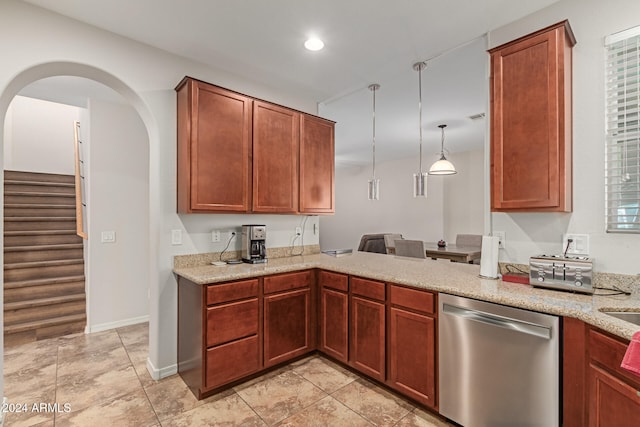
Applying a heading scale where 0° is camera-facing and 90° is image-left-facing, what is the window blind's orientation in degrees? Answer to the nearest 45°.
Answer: approximately 45°

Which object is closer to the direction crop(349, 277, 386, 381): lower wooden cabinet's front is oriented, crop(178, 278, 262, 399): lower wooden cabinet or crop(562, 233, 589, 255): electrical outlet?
the lower wooden cabinet

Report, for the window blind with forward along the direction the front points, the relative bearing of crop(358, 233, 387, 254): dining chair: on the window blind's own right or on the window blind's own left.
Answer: on the window blind's own right

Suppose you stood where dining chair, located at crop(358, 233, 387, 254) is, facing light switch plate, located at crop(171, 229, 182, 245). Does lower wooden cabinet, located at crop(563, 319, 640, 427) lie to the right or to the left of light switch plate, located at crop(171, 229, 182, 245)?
left
